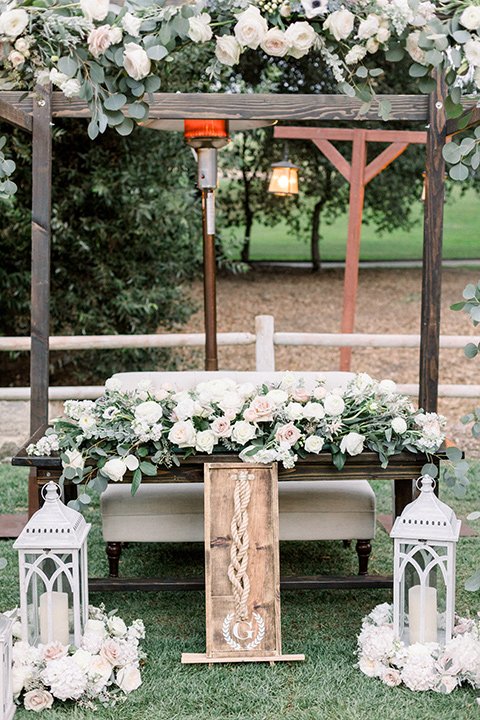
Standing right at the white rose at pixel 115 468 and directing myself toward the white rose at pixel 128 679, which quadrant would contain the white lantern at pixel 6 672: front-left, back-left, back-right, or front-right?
front-right

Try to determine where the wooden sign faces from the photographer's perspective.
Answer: facing the viewer

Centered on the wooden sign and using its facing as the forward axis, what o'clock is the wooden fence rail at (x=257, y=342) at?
The wooden fence rail is roughly at 6 o'clock from the wooden sign.

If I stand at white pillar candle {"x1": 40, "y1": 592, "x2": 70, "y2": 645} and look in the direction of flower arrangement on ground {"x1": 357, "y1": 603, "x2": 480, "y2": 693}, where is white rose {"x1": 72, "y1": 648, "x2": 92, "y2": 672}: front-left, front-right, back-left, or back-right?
front-right

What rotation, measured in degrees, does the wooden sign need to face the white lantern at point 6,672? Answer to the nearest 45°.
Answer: approximately 45° to its right

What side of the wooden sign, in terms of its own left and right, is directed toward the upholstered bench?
back
